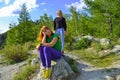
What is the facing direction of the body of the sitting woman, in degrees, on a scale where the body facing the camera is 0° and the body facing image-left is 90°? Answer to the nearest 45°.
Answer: approximately 45°

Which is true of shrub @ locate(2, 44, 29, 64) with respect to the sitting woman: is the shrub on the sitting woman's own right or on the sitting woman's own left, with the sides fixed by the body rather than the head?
on the sitting woman's own right

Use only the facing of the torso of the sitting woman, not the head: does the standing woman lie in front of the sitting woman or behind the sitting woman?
behind
